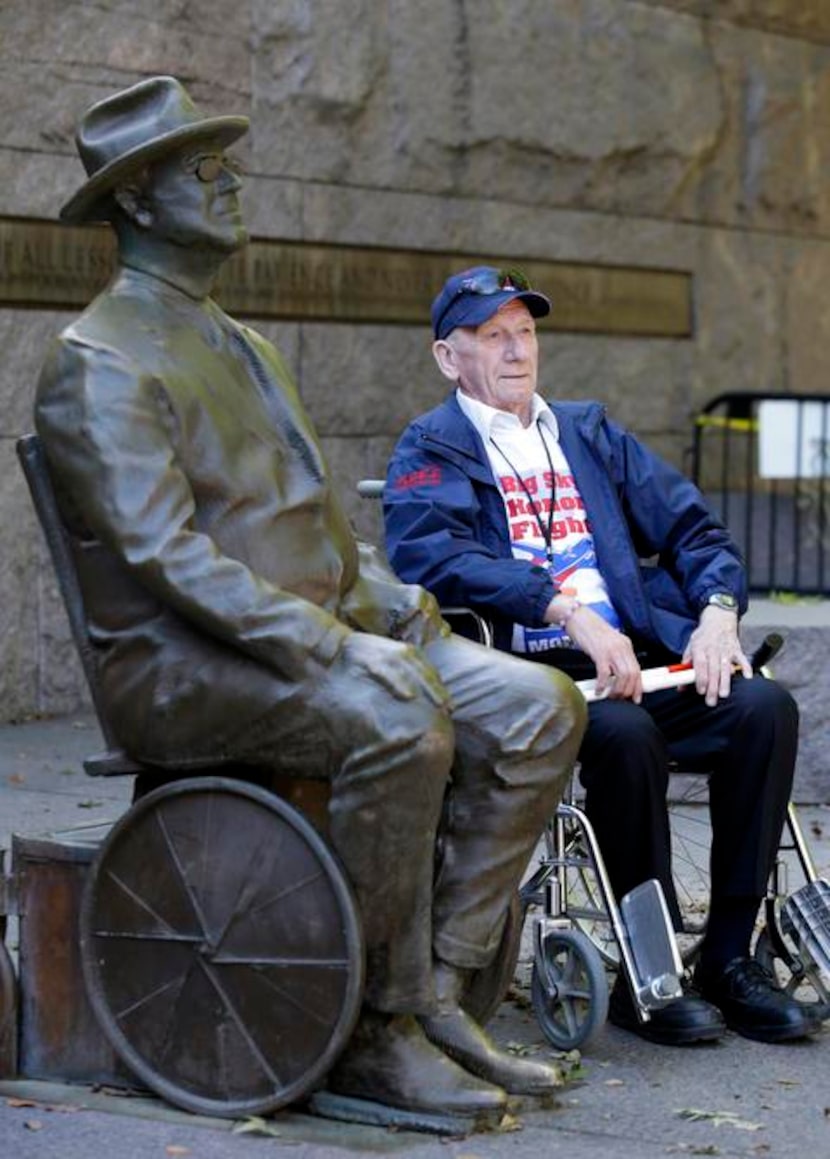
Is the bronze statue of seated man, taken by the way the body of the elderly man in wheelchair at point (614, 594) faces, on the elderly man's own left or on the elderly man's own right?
on the elderly man's own right

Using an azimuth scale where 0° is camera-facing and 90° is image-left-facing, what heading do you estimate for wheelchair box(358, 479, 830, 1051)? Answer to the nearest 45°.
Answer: approximately 315°

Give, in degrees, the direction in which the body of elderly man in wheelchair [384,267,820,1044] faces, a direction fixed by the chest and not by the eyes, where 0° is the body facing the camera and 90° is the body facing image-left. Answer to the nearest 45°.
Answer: approximately 315°

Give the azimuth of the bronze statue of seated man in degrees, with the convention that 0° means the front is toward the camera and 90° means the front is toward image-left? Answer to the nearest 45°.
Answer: approximately 315°

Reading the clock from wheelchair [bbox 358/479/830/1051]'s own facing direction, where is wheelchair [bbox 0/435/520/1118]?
wheelchair [bbox 0/435/520/1118] is roughly at 3 o'clock from wheelchair [bbox 358/479/830/1051].

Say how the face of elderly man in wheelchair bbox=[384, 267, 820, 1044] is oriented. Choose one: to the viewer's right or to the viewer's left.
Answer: to the viewer's right

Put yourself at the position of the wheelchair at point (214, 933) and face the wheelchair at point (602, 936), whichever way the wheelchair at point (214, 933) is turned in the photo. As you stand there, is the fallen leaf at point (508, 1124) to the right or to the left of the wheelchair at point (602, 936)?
right

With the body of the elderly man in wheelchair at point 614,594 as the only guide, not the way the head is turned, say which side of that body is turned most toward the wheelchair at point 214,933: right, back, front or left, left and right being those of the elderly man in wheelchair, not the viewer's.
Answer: right

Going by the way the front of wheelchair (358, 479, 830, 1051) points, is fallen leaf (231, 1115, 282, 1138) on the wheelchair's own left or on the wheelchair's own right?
on the wheelchair's own right

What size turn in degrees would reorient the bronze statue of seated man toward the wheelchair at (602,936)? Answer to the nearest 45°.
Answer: approximately 90° to its left

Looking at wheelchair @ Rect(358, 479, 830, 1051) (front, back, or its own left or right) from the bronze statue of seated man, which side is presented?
right
